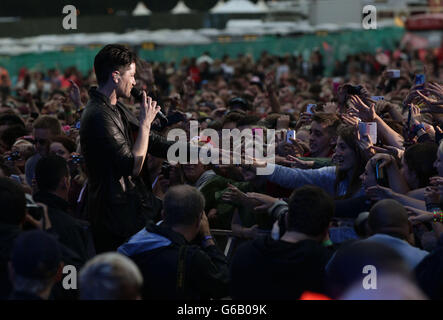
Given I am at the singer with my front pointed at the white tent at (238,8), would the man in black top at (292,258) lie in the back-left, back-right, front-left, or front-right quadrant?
back-right

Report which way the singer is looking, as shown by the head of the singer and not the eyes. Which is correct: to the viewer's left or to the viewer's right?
to the viewer's right

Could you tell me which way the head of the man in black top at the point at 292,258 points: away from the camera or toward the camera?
away from the camera

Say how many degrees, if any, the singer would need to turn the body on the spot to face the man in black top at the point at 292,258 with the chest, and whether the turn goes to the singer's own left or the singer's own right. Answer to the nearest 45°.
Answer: approximately 45° to the singer's own right

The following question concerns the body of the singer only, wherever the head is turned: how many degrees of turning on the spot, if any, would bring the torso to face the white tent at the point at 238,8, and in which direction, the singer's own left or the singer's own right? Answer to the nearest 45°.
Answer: approximately 90° to the singer's own left

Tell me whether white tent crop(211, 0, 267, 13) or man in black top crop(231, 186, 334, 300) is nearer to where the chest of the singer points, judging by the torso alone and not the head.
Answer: the man in black top

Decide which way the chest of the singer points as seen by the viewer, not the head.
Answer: to the viewer's right
